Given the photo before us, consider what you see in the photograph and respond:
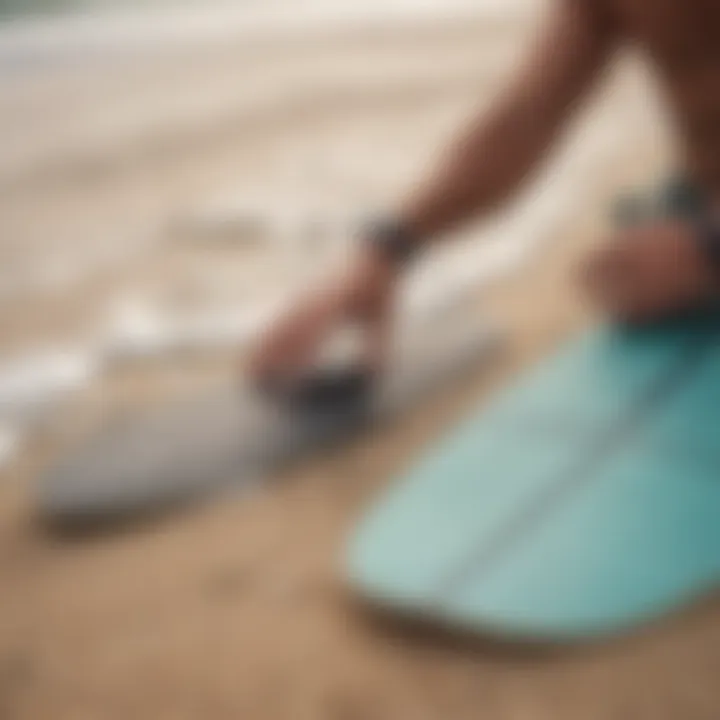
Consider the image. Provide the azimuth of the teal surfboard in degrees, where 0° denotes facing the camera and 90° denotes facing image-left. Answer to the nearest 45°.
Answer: approximately 45°
